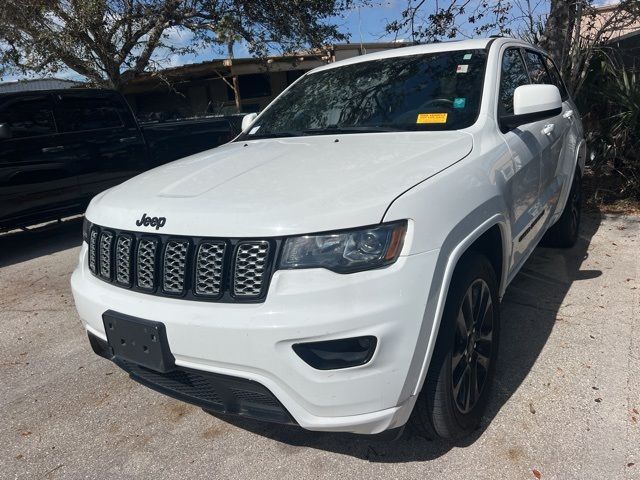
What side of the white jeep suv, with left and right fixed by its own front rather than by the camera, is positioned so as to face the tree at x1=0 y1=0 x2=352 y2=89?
right

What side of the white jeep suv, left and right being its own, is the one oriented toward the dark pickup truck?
right

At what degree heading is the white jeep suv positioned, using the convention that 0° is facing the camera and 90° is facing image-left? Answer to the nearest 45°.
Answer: approximately 45°

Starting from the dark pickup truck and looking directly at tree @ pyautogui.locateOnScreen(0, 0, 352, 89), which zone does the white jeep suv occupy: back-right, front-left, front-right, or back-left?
back-right
